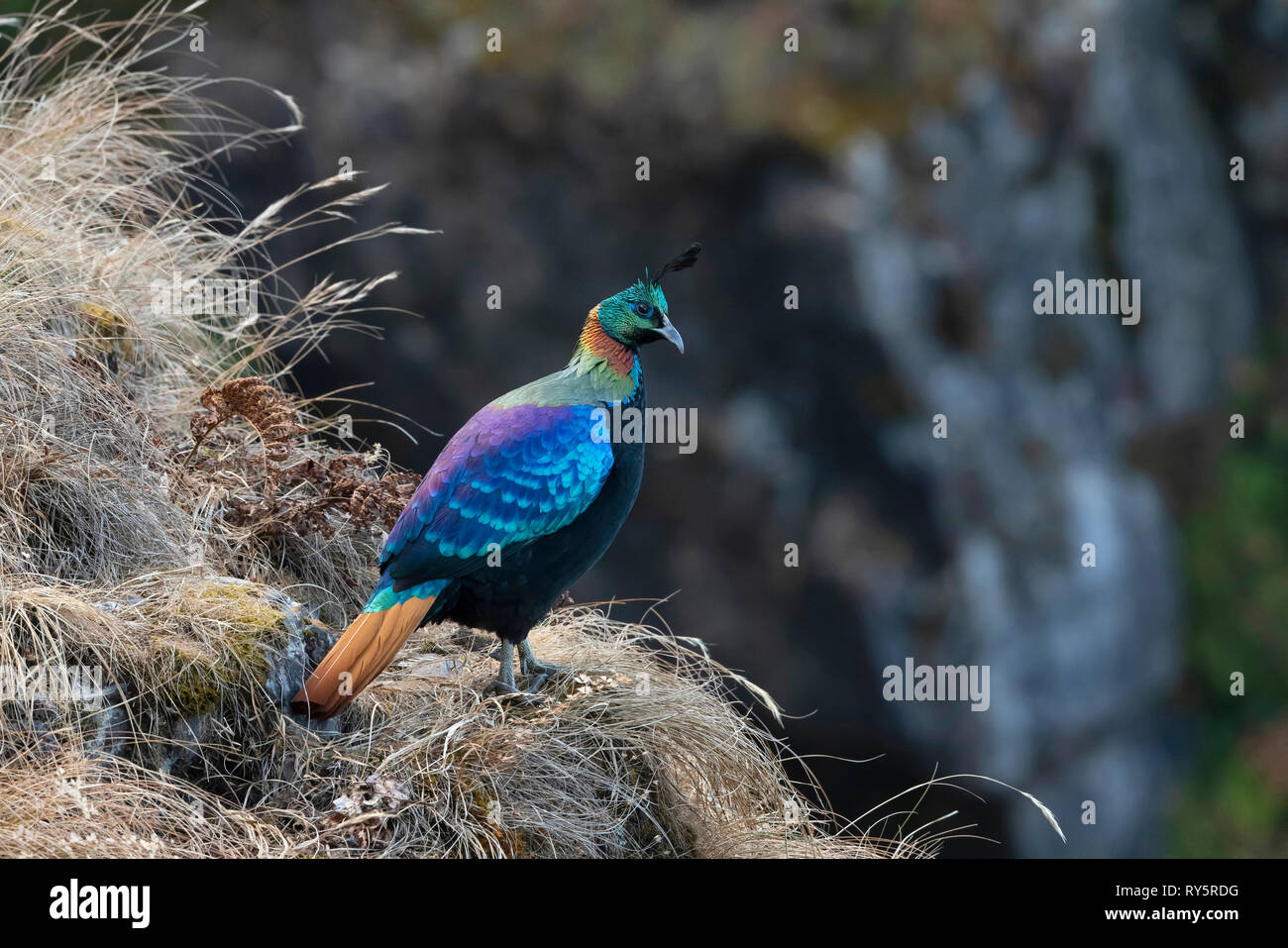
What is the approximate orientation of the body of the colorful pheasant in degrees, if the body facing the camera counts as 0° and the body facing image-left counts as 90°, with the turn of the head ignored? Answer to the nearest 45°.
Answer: approximately 270°
